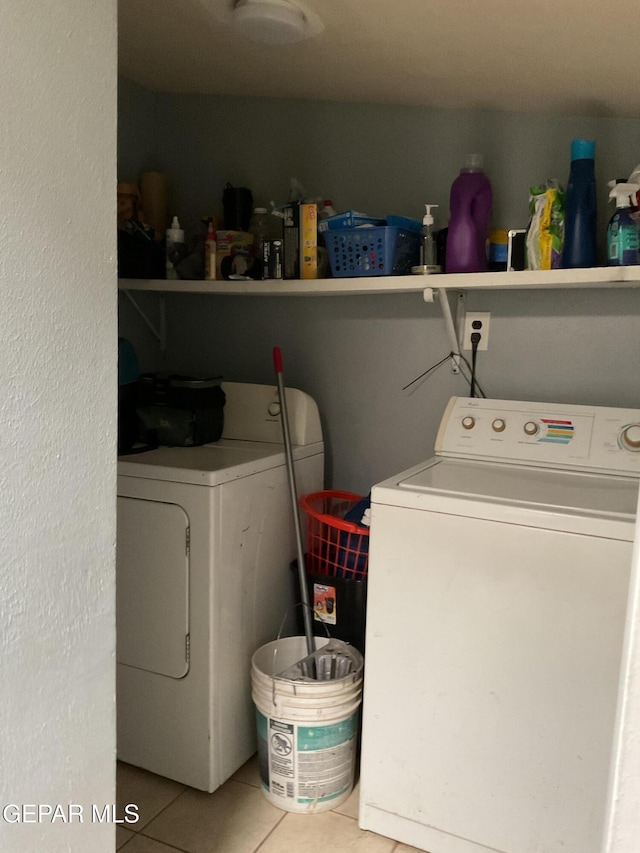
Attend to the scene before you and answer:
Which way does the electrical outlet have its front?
toward the camera

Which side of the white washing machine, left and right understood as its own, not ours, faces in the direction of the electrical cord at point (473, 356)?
back

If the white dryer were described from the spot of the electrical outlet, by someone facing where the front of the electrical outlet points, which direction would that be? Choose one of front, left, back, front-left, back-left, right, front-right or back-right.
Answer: front-right

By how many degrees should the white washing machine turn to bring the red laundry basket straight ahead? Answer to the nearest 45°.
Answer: approximately 135° to its right

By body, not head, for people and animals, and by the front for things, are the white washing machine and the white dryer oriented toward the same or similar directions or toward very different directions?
same or similar directions

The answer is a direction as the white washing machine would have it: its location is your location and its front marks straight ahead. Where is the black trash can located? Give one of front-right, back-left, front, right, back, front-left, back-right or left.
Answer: back-right

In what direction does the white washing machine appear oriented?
toward the camera

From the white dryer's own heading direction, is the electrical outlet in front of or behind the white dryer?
behind

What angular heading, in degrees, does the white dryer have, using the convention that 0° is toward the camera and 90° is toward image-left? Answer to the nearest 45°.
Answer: approximately 45°

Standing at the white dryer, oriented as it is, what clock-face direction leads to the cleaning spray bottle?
The cleaning spray bottle is roughly at 8 o'clock from the white dryer.
